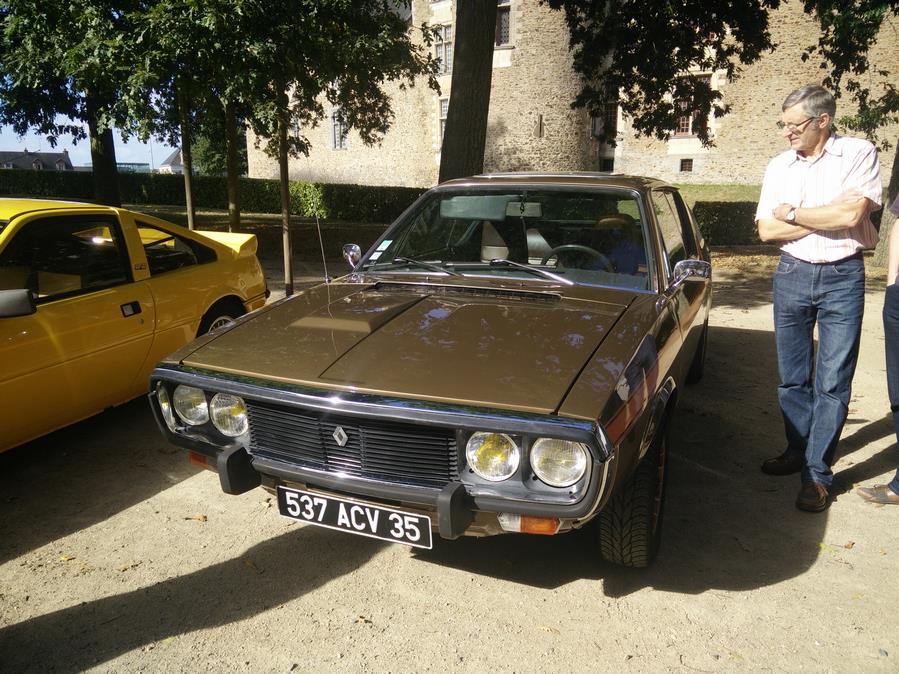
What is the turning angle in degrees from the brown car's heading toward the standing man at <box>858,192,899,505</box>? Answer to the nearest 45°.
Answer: approximately 135° to its left

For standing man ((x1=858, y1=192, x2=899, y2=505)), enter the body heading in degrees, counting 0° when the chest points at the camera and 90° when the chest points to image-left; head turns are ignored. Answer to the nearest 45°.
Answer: approximately 90°

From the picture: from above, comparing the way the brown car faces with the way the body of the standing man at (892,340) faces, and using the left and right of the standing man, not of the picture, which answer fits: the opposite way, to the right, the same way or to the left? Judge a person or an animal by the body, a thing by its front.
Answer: to the left

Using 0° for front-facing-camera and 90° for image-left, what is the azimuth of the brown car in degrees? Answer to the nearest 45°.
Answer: approximately 45°

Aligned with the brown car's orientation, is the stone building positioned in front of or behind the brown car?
behind

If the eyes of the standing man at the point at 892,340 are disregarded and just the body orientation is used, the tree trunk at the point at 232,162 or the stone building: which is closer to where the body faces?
the tree trunk

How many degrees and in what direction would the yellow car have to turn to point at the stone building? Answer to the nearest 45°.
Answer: approximately 180°
